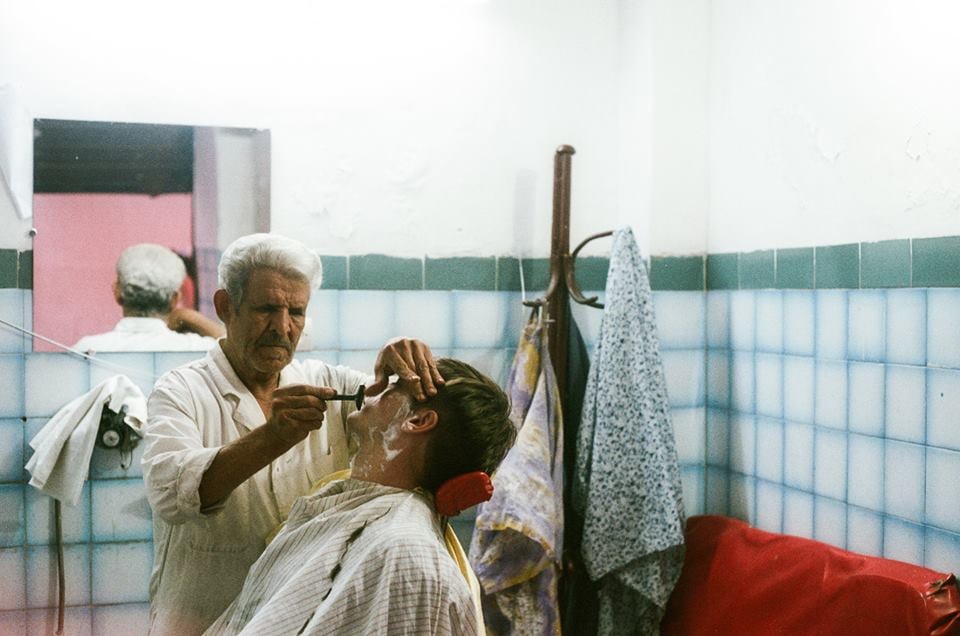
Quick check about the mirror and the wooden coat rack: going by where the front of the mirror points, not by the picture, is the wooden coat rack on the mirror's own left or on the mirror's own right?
on the mirror's own left

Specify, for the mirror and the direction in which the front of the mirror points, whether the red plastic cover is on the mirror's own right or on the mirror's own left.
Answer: on the mirror's own left

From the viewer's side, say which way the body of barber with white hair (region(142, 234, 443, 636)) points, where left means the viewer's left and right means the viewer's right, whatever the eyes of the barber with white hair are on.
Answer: facing the viewer and to the right of the viewer

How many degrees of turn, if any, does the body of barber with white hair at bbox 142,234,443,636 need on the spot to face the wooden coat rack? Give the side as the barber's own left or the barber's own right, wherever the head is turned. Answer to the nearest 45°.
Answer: approximately 90° to the barber's own left

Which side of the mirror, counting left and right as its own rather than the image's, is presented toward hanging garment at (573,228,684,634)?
left

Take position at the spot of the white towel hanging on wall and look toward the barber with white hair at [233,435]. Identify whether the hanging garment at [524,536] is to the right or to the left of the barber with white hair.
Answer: left

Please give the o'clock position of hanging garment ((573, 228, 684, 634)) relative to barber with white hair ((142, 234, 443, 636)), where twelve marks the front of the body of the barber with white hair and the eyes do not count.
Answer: The hanging garment is roughly at 10 o'clock from the barber with white hair.

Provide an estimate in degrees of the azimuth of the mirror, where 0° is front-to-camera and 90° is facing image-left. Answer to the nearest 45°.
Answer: approximately 0°

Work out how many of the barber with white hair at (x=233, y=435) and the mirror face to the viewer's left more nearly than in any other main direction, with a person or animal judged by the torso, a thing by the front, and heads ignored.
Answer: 0

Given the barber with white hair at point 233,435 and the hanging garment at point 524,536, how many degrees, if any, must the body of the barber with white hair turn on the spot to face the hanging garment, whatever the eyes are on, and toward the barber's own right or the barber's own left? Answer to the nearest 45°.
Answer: approximately 45° to the barber's own left

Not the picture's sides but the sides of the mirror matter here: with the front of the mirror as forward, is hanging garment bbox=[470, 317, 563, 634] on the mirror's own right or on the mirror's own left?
on the mirror's own left

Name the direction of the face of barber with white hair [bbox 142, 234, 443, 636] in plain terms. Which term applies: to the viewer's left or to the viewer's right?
to the viewer's right

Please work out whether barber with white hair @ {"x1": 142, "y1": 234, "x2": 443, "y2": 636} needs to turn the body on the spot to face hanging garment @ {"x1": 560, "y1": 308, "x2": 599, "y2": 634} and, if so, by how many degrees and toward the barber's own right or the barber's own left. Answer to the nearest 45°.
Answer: approximately 90° to the barber's own left
